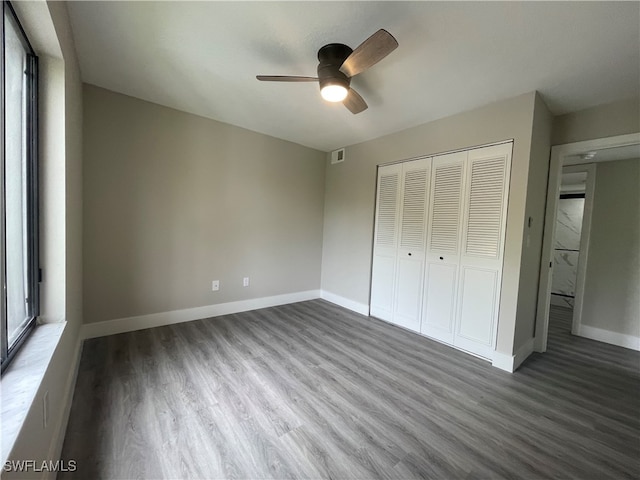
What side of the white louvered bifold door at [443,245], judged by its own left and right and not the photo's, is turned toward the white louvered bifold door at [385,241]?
right

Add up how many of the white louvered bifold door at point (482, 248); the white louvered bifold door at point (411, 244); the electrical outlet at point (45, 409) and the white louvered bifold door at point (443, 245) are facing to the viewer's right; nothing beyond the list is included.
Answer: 1

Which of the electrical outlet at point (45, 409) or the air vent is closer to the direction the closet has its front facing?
the electrical outlet

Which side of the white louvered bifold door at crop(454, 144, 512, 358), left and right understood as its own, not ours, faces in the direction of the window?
front

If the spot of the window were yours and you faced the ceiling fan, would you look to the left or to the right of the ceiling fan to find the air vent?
left

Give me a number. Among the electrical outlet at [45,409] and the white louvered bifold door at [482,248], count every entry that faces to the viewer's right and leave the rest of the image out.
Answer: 1

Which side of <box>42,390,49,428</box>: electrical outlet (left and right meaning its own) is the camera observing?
right

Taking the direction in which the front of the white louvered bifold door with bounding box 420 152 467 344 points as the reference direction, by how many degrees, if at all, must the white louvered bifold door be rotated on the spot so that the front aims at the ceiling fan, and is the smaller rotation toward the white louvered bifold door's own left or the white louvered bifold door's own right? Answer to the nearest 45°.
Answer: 0° — it already faces it

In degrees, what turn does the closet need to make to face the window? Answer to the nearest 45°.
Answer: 0° — it already faces it

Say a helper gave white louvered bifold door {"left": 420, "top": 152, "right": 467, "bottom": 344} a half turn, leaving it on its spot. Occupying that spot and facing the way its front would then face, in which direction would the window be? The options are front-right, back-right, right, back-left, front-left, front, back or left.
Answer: back

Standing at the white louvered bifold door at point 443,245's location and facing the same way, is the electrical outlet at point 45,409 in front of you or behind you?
in front

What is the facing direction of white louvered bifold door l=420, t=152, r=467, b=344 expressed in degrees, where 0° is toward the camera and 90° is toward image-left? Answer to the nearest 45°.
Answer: approximately 45°

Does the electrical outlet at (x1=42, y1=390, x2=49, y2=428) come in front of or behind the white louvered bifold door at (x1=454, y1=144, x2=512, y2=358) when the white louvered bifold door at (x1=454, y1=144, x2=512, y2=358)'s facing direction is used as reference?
in front

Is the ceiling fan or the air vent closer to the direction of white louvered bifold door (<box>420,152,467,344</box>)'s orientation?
the ceiling fan
